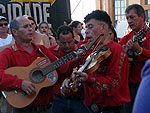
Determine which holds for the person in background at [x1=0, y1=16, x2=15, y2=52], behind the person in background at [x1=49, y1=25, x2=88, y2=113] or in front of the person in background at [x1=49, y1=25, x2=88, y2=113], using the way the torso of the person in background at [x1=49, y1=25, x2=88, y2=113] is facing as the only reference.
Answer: behind

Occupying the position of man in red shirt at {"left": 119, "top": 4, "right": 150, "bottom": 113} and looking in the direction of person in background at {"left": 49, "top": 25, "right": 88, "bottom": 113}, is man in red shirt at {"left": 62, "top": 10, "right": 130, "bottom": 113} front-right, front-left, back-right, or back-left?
front-left

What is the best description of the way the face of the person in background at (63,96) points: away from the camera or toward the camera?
toward the camera

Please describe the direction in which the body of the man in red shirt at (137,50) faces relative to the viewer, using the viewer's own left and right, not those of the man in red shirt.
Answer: facing the viewer and to the left of the viewer

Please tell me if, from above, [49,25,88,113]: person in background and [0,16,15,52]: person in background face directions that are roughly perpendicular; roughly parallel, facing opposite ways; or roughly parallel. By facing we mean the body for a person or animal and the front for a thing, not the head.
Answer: roughly parallel

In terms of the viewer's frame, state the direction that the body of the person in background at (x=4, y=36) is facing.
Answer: toward the camera

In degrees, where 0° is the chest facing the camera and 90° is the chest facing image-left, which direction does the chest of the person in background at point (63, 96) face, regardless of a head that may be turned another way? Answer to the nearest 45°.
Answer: approximately 0°

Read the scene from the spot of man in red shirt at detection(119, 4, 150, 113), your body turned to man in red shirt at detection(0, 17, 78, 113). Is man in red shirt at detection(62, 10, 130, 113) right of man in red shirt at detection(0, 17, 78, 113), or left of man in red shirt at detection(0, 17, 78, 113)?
left

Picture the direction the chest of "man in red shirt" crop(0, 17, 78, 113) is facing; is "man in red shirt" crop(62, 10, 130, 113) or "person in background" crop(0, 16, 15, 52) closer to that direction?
the man in red shirt
